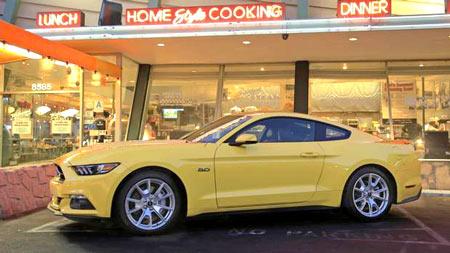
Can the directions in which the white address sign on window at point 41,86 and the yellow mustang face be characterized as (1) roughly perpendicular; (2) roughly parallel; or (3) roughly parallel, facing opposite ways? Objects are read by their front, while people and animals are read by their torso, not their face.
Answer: roughly perpendicular

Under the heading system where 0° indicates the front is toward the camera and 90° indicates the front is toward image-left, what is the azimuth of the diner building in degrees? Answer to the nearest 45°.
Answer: approximately 0°

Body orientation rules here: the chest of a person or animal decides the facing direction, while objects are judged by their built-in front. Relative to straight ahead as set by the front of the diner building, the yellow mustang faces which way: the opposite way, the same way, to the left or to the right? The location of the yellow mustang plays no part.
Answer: to the right

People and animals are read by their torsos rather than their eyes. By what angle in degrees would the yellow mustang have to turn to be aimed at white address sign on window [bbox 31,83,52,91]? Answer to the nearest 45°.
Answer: approximately 45° to its right

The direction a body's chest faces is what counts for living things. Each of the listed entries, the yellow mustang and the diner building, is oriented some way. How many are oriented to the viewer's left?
1

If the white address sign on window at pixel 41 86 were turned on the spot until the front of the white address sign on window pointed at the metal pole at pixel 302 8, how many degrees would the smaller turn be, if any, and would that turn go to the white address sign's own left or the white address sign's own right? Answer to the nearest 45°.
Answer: approximately 90° to the white address sign's own left

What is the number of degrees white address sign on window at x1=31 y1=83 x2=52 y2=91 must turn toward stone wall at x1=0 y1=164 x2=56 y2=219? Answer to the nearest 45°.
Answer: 0° — it already faces it

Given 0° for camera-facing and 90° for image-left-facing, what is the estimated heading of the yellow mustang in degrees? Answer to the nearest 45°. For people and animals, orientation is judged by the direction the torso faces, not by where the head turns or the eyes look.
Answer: approximately 90°
